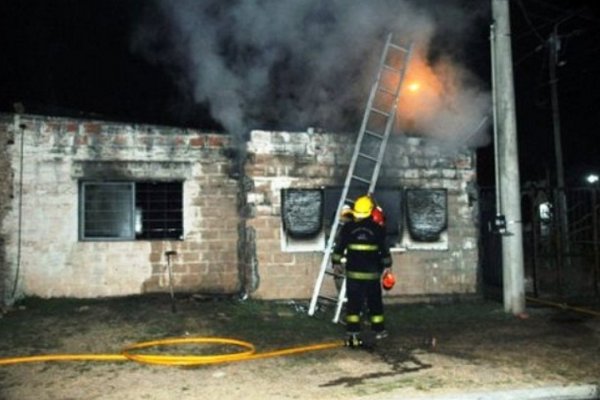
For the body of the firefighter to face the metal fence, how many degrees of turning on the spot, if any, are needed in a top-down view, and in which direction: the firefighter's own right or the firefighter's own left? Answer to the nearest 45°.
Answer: approximately 45° to the firefighter's own right

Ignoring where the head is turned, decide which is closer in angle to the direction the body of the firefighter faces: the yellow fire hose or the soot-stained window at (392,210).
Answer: the soot-stained window

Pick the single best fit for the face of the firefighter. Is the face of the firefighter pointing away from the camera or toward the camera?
away from the camera

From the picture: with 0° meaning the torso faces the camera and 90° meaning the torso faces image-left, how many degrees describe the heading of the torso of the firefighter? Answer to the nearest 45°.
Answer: approximately 180°

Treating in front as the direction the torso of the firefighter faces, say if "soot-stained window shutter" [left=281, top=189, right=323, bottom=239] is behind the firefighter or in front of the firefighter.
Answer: in front

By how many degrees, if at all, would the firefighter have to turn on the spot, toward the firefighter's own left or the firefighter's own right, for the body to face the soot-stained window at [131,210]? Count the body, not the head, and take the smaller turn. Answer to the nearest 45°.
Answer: approximately 45° to the firefighter's own left

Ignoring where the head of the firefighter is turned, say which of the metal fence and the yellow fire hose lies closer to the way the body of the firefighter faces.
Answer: the metal fence

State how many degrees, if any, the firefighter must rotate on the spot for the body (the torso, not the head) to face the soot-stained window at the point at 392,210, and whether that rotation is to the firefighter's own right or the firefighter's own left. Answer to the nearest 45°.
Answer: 0° — they already face it

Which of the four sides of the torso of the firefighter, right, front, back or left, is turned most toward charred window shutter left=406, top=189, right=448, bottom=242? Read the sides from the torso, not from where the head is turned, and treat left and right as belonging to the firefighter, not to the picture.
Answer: front

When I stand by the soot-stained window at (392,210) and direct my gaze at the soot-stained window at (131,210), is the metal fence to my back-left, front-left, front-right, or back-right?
back-right

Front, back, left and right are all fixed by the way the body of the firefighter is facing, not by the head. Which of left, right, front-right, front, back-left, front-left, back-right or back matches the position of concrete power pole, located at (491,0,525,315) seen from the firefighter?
front-right

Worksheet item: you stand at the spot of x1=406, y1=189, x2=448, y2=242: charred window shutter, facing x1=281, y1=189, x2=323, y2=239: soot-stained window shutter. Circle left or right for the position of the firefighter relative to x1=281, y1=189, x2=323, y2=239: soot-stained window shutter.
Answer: left

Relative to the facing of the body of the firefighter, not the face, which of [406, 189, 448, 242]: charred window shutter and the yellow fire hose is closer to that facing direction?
the charred window shutter

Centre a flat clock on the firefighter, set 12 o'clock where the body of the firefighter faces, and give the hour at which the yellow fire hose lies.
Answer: The yellow fire hose is roughly at 8 o'clock from the firefighter.
